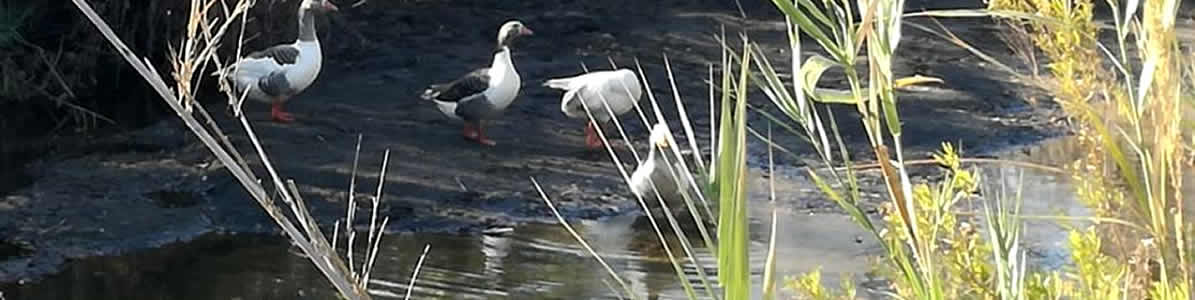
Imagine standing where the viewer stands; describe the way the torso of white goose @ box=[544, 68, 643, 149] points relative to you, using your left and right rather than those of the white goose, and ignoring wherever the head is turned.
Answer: facing to the right of the viewer

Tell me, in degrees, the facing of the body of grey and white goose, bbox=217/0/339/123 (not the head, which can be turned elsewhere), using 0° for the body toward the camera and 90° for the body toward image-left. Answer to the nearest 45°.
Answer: approximately 270°

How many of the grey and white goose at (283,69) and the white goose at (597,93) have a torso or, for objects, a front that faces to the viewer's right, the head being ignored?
2

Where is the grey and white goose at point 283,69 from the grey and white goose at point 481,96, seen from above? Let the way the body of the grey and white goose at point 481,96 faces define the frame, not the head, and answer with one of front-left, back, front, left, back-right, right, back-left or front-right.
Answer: back

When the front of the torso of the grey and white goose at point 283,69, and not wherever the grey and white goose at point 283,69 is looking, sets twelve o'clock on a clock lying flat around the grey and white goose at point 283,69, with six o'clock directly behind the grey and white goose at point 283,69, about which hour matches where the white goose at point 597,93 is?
the white goose at point 597,93 is roughly at 1 o'clock from the grey and white goose at point 283,69.

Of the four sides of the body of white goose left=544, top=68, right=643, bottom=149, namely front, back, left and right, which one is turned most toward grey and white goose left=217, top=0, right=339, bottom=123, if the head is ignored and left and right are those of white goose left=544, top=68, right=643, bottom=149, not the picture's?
back

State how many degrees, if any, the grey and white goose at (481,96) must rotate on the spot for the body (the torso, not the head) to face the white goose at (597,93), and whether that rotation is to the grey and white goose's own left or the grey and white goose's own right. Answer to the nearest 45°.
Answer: approximately 45° to the grey and white goose's own right

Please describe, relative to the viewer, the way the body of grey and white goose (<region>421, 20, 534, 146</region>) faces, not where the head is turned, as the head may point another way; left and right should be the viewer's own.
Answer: facing to the right of the viewer
